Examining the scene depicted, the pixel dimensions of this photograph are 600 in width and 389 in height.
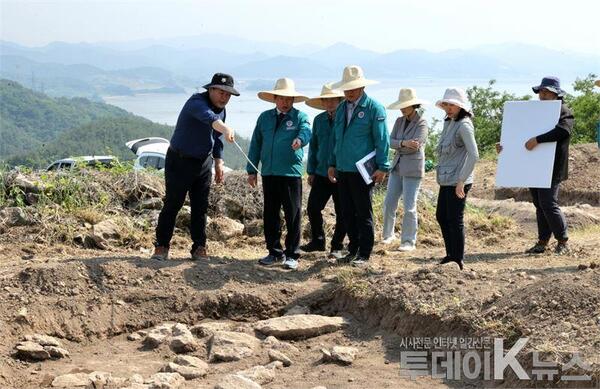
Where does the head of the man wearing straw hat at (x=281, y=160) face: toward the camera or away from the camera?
toward the camera

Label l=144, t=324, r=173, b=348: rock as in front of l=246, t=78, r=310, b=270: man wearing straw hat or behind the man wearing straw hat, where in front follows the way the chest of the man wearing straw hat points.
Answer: in front

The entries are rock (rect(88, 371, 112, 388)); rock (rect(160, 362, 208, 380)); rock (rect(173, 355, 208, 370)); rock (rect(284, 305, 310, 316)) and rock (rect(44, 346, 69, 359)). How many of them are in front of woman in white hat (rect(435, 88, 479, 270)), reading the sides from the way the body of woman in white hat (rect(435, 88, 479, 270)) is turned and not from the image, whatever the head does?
5

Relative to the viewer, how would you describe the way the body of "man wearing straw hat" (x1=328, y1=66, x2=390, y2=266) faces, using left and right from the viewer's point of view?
facing the viewer and to the left of the viewer

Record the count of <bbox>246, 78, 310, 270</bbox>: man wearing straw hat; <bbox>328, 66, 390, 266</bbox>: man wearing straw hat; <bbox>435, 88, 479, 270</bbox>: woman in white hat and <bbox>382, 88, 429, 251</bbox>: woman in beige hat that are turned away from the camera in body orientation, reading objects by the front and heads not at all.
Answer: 0

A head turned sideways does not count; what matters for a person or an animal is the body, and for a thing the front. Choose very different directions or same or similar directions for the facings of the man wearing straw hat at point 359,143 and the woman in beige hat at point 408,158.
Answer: same or similar directions

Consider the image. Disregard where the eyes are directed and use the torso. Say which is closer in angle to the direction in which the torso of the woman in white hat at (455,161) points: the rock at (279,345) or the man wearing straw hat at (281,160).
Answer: the rock

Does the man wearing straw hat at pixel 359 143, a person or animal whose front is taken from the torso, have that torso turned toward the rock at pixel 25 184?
no

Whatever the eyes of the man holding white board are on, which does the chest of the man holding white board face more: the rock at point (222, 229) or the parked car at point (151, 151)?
the rock

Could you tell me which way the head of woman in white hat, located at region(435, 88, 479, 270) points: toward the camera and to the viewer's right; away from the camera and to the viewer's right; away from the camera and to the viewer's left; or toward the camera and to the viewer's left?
toward the camera and to the viewer's left

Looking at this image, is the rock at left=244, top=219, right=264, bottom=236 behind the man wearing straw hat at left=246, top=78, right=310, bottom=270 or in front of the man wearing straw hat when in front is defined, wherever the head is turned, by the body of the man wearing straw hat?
behind

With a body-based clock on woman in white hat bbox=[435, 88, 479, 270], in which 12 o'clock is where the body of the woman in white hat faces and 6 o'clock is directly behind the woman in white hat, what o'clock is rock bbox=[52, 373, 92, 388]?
The rock is roughly at 12 o'clock from the woman in white hat.

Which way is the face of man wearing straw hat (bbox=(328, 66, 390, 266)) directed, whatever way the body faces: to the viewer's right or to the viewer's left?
to the viewer's left

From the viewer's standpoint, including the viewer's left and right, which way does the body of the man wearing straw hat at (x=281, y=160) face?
facing the viewer

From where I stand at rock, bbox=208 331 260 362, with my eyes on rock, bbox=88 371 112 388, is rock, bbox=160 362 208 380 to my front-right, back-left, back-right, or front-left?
front-left

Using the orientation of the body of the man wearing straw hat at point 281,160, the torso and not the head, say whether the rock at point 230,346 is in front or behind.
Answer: in front
